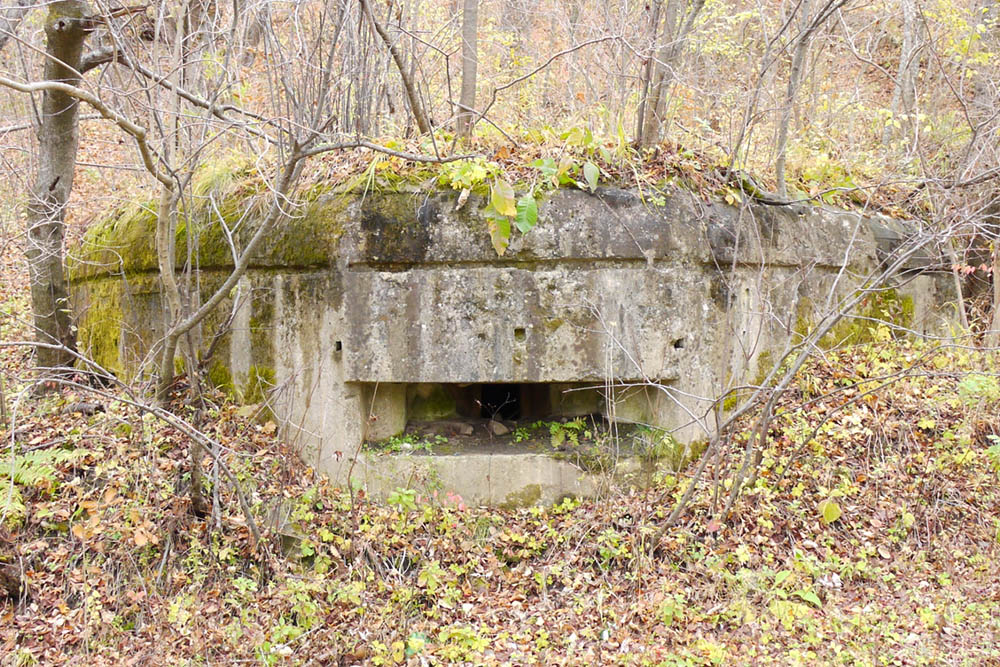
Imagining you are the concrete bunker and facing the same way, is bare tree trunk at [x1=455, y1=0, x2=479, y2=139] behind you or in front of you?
behind

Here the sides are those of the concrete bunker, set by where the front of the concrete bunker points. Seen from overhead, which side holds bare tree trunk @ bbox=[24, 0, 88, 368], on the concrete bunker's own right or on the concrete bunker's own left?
on the concrete bunker's own right

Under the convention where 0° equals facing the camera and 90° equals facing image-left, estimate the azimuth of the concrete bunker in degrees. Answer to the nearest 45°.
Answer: approximately 0°

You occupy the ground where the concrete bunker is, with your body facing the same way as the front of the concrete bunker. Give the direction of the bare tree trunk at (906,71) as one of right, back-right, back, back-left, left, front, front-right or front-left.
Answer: back-left

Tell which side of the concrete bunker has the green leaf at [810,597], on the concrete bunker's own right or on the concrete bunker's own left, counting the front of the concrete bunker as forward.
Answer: on the concrete bunker's own left
